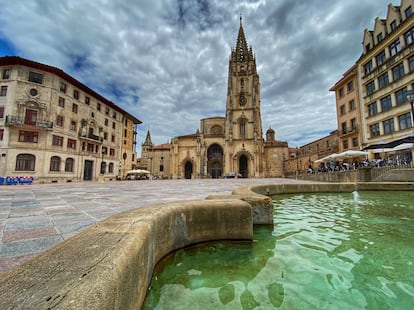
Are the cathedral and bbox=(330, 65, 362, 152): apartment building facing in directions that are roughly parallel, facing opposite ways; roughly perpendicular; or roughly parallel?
roughly perpendicular

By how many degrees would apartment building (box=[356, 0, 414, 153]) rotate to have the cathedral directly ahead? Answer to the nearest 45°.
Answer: approximately 45° to its right

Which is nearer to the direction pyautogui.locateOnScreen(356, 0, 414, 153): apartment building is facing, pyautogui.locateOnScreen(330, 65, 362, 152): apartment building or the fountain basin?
the fountain basin

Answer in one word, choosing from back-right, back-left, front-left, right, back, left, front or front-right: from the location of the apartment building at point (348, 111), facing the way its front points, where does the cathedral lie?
front-right

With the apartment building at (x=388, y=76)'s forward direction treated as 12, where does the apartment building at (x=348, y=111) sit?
the apartment building at (x=348, y=111) is roughly at 3 o'clock from the apartment building at (x=388, y=76).

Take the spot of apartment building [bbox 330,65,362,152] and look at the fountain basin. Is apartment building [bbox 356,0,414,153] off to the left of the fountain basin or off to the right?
left

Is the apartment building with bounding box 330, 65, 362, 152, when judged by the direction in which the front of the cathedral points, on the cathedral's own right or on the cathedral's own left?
on the cathedral's own left

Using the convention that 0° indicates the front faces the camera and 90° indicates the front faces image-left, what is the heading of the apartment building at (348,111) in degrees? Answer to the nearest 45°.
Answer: approximately 45°

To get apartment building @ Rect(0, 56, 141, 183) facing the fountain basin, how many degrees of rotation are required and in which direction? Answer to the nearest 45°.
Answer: approximately 45° to its right

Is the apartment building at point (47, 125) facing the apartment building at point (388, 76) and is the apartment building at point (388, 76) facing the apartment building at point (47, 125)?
yes

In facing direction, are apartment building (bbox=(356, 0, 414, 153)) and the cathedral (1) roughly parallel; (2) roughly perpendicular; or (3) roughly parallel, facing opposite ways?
roughly perpendicular
